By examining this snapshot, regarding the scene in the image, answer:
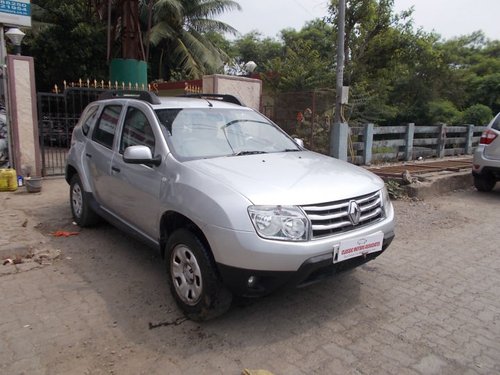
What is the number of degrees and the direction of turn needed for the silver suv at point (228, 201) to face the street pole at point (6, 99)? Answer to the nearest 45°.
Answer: approximately 180°

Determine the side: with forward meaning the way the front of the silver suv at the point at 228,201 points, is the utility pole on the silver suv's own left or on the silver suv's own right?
on the silver suv's own left

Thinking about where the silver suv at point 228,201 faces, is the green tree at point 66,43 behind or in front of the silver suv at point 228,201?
behind

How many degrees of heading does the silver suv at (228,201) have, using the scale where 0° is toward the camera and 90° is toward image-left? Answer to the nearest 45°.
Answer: approximately 315°

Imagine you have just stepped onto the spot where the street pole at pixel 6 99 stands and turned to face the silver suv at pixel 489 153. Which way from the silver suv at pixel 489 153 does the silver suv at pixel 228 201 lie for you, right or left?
right

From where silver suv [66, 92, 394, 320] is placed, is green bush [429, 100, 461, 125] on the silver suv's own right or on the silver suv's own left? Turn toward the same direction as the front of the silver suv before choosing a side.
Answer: on the silver suv's own left

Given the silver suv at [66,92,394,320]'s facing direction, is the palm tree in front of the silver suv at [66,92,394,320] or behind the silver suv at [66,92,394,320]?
behind

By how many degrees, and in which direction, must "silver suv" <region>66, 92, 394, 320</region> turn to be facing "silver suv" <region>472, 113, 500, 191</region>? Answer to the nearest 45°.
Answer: approximately 90° to its left

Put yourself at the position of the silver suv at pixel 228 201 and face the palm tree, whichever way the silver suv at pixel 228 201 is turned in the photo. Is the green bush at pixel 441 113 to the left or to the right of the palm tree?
right
